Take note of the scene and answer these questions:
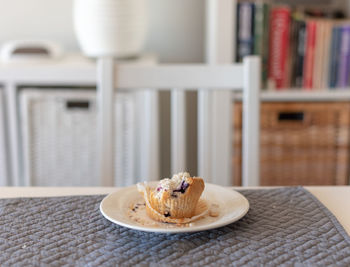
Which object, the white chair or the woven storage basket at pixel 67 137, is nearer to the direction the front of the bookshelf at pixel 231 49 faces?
the white chair

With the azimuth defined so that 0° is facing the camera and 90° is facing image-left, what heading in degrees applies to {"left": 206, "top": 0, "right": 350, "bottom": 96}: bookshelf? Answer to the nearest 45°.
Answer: approximately 0°

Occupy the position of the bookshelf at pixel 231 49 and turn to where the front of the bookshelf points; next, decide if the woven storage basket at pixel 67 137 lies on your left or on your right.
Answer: on your right

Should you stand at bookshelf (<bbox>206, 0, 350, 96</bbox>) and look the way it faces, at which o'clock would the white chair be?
The white chair is roughly at 12 o'clock from the bookshelf.

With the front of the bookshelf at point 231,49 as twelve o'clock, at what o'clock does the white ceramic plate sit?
The white ceramic plate is roughly at 12 o'clock from the bookshelf.

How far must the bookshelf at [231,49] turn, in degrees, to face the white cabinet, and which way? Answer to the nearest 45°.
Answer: approximately 90° to its right
